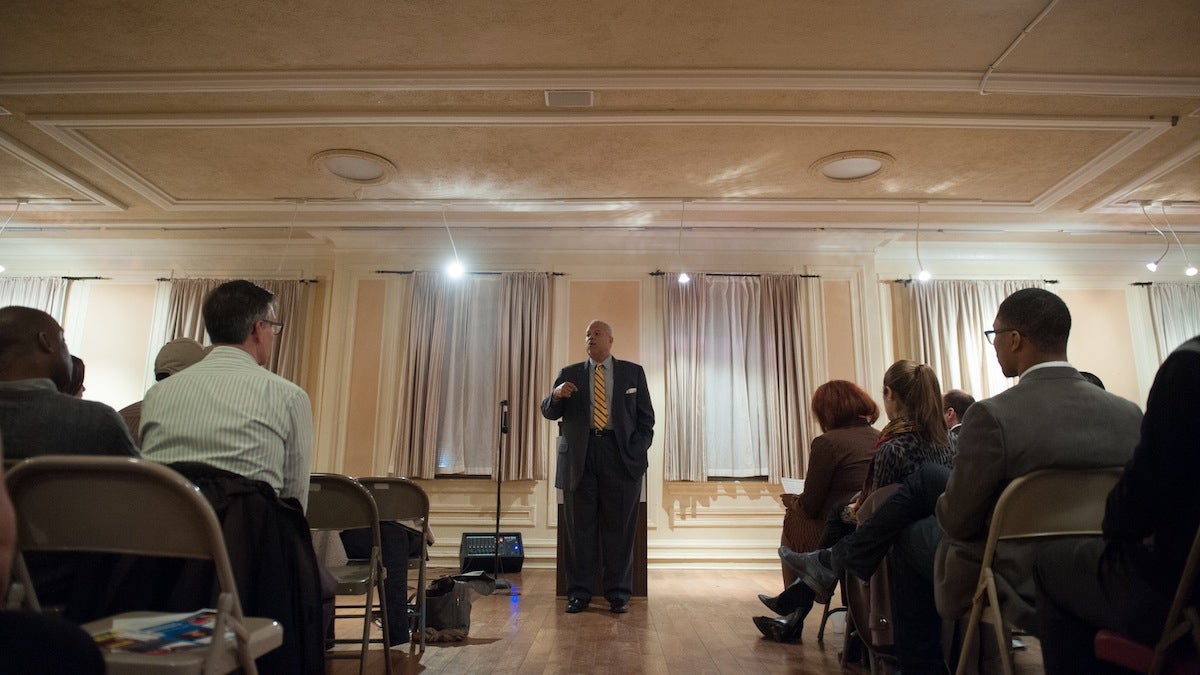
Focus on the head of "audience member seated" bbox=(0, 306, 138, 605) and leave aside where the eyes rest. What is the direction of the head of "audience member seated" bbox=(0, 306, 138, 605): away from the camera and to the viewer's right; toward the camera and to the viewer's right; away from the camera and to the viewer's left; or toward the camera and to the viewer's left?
away from the camera and to the viewer's right

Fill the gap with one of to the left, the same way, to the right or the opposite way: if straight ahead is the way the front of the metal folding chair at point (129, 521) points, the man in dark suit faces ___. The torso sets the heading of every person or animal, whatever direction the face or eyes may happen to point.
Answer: the opposite way

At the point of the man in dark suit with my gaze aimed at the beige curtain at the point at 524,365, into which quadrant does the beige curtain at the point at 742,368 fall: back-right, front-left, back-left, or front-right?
front-right

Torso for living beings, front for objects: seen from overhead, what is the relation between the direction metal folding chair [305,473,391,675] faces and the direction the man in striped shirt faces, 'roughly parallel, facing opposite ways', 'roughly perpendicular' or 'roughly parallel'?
roughly parallel

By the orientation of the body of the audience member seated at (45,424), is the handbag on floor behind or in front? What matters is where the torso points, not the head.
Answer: in front

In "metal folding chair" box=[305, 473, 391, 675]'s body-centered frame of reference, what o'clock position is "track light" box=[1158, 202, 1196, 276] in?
The track light is roughly at 1 o'clock from the metal folding chair.

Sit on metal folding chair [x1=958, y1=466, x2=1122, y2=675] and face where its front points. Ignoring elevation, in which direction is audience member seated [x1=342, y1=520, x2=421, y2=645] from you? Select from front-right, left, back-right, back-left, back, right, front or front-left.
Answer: front-left

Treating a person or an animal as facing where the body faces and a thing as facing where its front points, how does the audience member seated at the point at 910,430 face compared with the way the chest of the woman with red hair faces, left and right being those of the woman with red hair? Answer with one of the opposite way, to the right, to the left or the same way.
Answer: the same way

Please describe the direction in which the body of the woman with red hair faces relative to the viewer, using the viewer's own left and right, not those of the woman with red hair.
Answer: facing away from the viewer and to the left of the viewer

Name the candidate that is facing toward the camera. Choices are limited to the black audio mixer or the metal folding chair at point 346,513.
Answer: the black audio mixer

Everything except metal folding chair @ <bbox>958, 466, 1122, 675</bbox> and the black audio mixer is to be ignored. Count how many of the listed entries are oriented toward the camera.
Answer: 1

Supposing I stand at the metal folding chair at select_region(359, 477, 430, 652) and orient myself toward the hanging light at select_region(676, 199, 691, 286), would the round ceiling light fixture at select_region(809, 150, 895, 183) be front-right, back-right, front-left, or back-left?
front-right

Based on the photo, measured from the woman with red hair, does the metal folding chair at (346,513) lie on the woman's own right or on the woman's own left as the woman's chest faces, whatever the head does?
on the woman's own left

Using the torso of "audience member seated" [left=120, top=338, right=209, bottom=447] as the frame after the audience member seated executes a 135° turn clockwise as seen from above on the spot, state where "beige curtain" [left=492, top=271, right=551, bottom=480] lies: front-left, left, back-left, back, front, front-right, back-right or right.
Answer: back-left

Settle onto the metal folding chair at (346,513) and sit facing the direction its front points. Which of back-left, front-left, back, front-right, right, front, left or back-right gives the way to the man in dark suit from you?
front

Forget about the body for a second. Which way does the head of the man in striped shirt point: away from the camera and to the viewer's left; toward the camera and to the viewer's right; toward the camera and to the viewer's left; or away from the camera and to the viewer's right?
away from the camera and to the viewer's right

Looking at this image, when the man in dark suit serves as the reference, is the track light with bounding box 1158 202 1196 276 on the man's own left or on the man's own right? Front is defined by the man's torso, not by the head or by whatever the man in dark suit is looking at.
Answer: on the man's own left

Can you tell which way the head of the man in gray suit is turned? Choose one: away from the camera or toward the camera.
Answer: away from the camera

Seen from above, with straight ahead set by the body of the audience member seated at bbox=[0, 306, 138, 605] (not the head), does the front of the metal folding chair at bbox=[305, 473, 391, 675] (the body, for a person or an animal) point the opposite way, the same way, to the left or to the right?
the same way

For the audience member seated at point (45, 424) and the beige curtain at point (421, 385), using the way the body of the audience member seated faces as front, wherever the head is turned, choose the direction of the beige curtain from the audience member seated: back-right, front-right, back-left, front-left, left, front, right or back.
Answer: front
